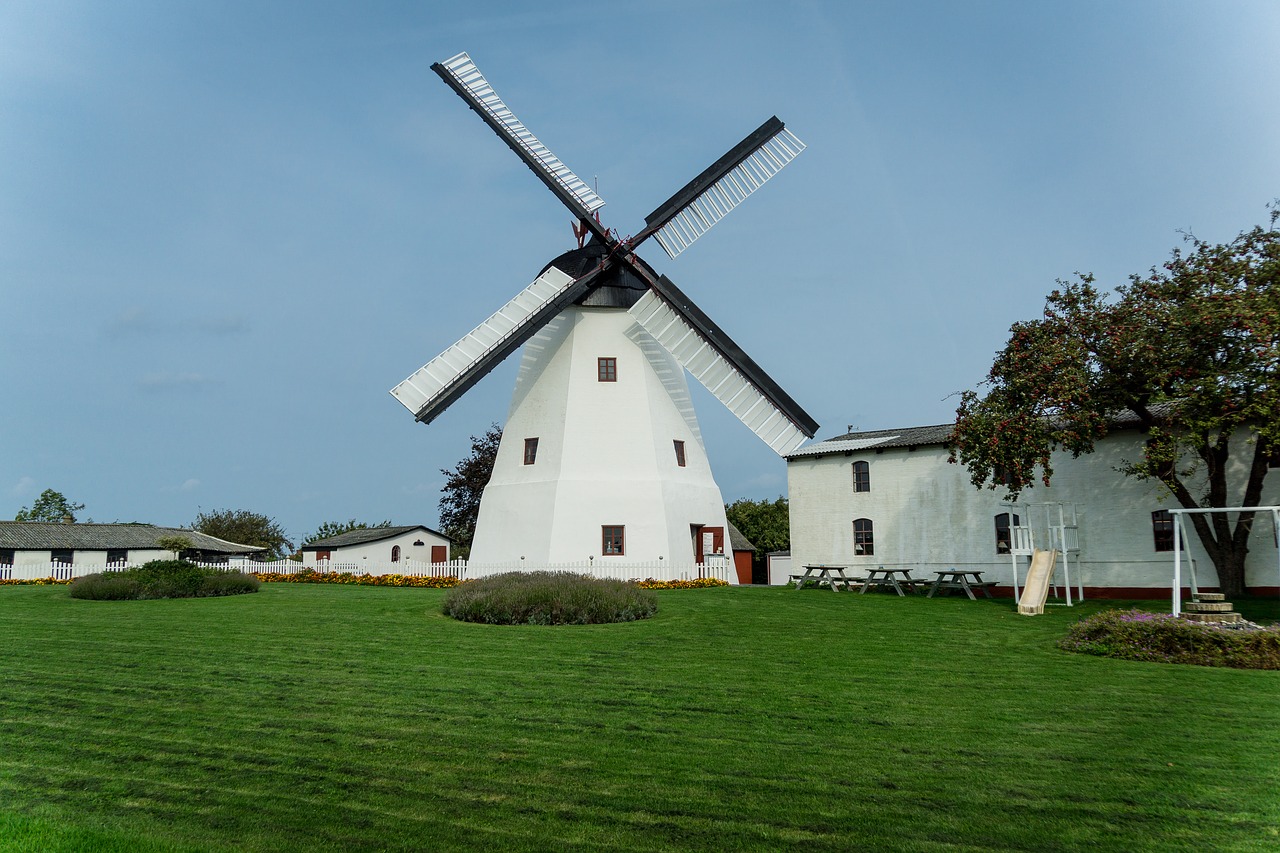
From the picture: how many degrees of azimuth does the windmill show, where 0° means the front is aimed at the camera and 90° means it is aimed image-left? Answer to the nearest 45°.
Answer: approximately 0°

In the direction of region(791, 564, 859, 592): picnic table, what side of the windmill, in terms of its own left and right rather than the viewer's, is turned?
left

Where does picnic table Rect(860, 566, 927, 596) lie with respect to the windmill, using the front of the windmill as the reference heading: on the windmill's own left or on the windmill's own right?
on the windmill's own left

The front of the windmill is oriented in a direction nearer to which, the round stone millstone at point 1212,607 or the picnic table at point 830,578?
the round stone millstone

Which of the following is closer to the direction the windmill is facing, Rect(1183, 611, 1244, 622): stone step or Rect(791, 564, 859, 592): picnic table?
the stone step
